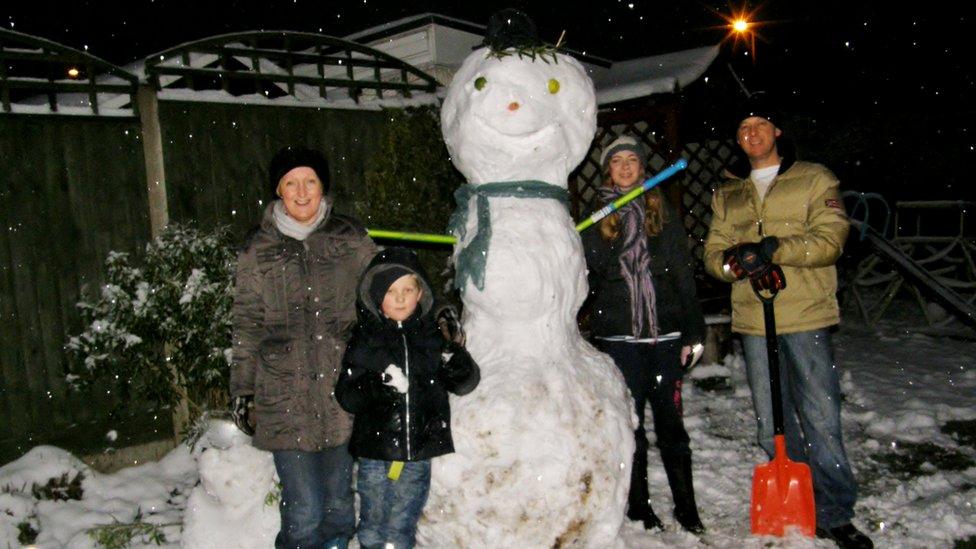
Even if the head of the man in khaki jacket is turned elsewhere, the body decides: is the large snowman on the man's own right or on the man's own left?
on the man's own right

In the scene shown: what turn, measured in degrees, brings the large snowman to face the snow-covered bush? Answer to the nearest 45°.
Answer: approximately 135° to its right

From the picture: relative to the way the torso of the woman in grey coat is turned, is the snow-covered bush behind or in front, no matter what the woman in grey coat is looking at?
behind

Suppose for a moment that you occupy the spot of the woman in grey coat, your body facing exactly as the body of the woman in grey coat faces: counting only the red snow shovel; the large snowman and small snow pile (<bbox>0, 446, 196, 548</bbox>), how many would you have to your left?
2

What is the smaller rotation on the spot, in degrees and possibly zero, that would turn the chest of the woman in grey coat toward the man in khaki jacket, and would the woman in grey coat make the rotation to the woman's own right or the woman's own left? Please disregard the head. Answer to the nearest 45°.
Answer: approximately 90° to the woman's own left

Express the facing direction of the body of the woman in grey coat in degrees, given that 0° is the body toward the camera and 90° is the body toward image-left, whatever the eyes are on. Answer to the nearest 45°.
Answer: approximately 0°

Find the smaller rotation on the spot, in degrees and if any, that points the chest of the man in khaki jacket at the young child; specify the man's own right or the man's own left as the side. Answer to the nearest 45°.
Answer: approximately 45° to the man's own right
